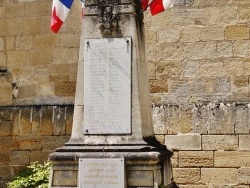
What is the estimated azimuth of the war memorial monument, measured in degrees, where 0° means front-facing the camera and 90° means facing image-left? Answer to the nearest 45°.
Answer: approximately 0°

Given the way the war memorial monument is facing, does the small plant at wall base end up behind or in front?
behind
